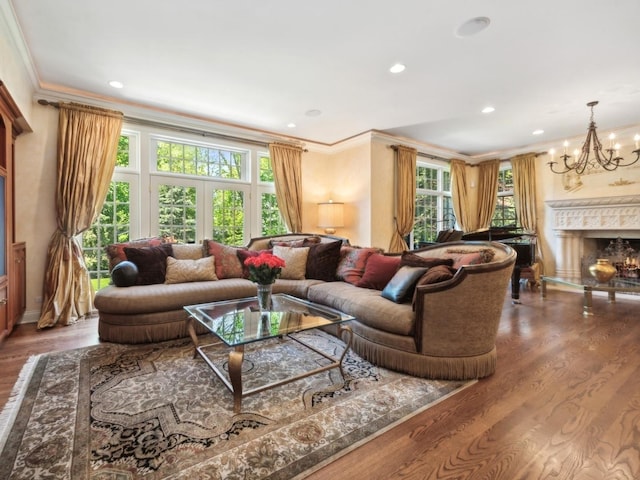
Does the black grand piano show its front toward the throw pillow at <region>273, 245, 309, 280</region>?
no

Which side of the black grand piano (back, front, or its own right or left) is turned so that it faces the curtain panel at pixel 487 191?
left

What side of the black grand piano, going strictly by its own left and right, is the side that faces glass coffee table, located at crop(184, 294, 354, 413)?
right

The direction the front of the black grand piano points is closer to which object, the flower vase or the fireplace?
the fireplace

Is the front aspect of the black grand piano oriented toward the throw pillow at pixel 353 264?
no

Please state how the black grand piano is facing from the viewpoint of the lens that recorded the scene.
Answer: facing to the right of the viewer

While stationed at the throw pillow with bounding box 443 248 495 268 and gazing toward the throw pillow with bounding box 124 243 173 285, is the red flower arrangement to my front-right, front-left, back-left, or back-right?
front-left

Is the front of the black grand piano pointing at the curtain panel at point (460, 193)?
no

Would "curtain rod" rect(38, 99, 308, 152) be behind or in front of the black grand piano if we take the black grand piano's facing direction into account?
behind

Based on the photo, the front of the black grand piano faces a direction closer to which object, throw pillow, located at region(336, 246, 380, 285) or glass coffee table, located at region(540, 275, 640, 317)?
the glass coffee table

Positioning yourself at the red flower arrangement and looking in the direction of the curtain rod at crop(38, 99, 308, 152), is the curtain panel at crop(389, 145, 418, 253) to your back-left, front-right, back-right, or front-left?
front-right

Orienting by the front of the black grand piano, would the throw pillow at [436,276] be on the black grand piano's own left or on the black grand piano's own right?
on the black grand piano's own right

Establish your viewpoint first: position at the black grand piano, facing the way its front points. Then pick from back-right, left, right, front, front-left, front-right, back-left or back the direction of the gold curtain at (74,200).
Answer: back-right

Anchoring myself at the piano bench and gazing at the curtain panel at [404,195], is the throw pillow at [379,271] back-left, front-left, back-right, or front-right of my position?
front-left

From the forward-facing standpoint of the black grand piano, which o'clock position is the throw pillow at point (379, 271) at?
The throw pillow is roughly at 4 o'clock from the black grand piano.

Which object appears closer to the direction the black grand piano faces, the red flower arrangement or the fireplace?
the fireplace
